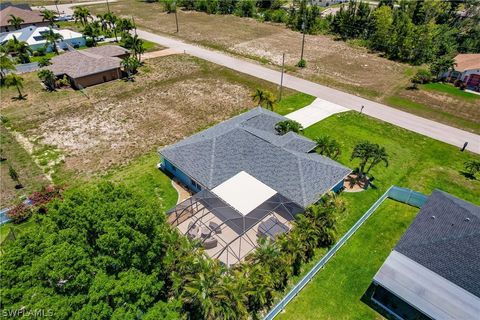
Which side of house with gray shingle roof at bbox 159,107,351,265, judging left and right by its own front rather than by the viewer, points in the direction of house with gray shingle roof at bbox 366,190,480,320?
right

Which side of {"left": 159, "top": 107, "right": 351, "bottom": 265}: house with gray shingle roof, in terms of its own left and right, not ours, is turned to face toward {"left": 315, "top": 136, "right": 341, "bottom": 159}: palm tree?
front

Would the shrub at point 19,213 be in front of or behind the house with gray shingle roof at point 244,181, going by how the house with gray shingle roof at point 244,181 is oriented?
behind

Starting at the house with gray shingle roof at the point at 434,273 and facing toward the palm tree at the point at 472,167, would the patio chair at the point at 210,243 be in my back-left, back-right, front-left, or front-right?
back-left

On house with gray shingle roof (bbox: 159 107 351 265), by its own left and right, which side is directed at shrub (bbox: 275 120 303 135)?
front

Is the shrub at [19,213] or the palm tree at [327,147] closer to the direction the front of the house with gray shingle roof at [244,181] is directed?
the palm tree

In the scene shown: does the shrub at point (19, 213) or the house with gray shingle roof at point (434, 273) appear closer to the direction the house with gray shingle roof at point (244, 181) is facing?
the house with gray shingle roof

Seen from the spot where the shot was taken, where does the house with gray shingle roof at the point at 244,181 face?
facing away from the viewer and to the right of the viewer

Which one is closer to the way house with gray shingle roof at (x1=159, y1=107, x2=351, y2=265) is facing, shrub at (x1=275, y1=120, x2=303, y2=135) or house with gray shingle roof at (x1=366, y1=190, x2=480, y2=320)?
the shrub

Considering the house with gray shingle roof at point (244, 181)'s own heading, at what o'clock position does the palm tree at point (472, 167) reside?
The palm tree is roughly at 1 o'clock from the house with gray shingle roof.
